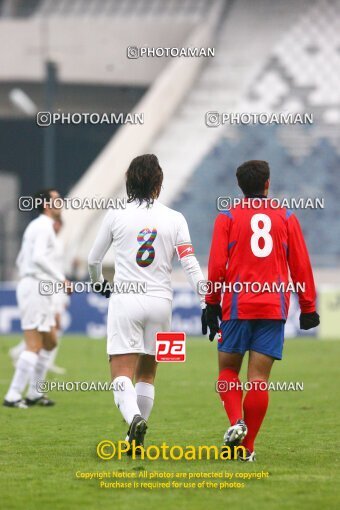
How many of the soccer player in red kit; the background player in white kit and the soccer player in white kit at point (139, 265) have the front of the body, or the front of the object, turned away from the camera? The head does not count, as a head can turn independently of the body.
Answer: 2

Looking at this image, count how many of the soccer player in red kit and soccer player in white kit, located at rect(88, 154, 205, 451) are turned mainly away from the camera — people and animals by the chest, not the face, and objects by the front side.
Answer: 2

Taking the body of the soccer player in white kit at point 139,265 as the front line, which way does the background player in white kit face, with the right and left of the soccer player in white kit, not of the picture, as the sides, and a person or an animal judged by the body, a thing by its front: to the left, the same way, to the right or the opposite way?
to the right

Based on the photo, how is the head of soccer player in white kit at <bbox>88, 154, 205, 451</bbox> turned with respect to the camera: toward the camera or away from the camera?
away from the camera

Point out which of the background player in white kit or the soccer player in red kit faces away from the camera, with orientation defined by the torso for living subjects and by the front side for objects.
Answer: the soccer player in red kit

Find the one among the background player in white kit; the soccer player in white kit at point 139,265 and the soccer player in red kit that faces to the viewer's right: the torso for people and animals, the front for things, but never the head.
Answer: the background player in white kit

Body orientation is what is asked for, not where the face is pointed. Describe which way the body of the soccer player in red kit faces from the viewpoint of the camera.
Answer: away from the camera

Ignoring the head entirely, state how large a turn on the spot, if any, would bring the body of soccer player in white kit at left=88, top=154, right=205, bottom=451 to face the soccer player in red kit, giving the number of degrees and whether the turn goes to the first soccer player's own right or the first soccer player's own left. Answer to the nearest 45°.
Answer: approximately 90° to the first soccer player's own right

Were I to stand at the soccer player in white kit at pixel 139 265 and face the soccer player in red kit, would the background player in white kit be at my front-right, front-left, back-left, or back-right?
back-left

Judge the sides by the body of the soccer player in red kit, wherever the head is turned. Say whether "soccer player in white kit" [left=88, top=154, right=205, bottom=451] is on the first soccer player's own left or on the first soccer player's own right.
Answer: on the first soccer player's own left

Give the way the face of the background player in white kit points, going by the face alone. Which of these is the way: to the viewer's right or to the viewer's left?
to the viewer's right

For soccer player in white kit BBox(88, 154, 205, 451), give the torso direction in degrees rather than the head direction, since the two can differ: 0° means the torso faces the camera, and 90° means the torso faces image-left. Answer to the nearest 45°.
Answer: approximately 180°
